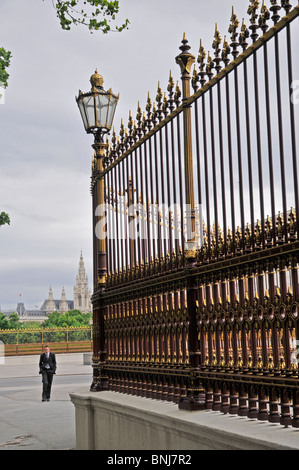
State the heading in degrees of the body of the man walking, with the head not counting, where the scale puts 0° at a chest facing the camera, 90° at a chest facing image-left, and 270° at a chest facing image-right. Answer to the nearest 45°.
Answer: approximately 0°
